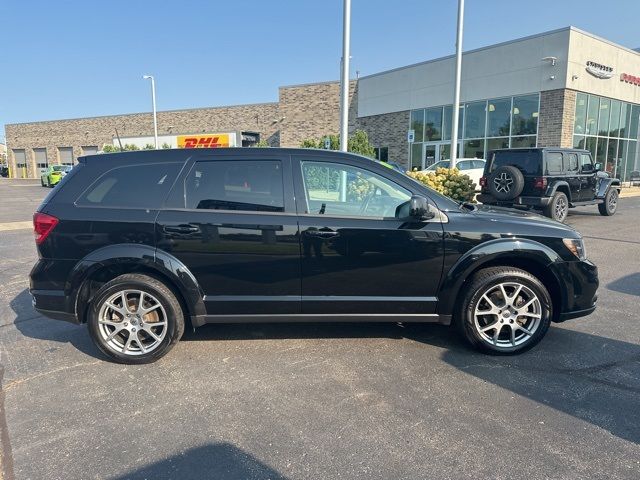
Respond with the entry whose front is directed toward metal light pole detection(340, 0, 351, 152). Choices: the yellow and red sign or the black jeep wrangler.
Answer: the yellow and red sign

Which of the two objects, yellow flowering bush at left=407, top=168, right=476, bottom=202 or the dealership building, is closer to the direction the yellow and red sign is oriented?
the yellow flowering bush

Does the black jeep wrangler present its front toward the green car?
no

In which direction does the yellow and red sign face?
toward the camera

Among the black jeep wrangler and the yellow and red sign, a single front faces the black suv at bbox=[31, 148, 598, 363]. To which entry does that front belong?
the yellow and red sign

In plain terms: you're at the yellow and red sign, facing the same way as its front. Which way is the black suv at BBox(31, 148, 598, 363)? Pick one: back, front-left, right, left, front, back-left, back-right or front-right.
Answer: front

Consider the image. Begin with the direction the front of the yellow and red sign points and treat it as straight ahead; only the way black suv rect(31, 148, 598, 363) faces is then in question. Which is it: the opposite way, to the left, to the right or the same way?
to the left

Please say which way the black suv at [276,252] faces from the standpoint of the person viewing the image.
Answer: facing to the right of the viewer

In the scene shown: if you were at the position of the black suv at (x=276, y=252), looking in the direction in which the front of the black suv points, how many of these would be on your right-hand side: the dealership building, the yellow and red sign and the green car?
0

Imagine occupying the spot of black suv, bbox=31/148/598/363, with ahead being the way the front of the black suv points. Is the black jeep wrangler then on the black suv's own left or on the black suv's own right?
on the black suv's own left

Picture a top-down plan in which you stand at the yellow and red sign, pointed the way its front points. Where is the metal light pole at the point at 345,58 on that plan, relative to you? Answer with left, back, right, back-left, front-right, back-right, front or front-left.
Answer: front

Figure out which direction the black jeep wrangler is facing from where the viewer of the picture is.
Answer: facing away from the viewer and to the right of the viewer

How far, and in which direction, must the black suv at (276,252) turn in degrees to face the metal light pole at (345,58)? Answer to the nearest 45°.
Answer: approximately 90° to its left
